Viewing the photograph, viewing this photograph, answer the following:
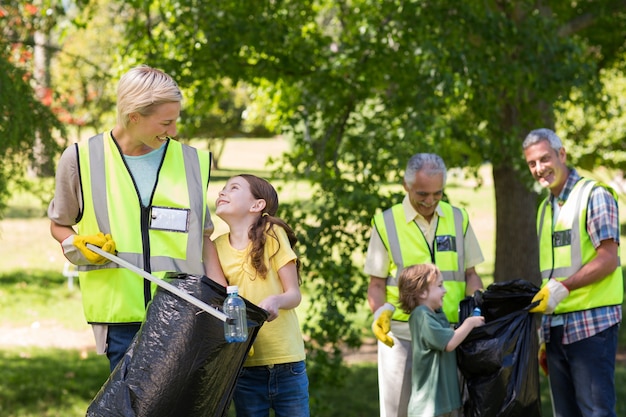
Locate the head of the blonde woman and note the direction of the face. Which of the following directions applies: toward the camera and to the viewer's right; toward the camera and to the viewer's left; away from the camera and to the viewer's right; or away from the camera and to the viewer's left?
toward the camera and to the viewer's right

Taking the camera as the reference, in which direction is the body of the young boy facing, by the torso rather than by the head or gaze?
to the viewer's right

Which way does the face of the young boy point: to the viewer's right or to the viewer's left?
to the viewer's right

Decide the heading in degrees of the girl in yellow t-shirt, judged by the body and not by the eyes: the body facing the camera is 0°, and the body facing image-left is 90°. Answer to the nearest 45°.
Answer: approximately 45°

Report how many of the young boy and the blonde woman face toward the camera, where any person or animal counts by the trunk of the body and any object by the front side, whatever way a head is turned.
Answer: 1

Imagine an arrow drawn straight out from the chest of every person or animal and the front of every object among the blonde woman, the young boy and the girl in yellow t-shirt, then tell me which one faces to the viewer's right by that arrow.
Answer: the young boy

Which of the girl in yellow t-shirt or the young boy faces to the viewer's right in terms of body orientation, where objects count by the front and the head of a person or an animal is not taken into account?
the young boy

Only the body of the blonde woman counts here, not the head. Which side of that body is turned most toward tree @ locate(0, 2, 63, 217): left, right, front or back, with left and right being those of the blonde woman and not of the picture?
back

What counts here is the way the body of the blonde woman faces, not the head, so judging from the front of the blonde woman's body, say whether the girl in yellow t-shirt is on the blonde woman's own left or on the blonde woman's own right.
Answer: on the blonde woman's own left
